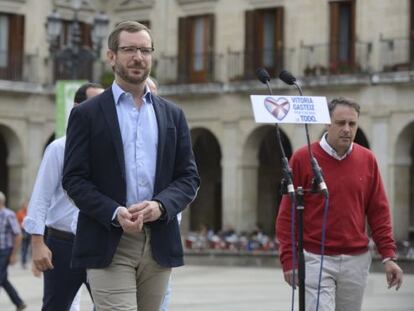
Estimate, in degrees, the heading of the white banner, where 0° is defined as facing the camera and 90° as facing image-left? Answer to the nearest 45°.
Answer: approximately 0°

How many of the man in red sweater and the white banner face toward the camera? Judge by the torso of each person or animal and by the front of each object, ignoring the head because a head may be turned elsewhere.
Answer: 2

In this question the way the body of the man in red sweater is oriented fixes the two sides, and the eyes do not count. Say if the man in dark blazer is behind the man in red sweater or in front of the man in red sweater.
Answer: in front

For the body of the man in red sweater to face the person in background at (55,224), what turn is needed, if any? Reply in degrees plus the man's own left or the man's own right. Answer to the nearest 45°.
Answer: approximately 90° to the man's own right

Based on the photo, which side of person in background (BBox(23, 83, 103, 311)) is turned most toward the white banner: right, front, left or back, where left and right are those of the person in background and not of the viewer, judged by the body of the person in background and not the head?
front

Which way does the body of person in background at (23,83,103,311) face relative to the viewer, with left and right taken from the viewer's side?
facing the viewer and to the right of the viewer

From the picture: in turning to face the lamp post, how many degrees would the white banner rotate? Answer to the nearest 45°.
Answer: approximately 180°

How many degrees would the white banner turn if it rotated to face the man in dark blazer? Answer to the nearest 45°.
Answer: approximately 45° to its right

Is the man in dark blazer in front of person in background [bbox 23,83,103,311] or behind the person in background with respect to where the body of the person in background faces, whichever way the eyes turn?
in front
